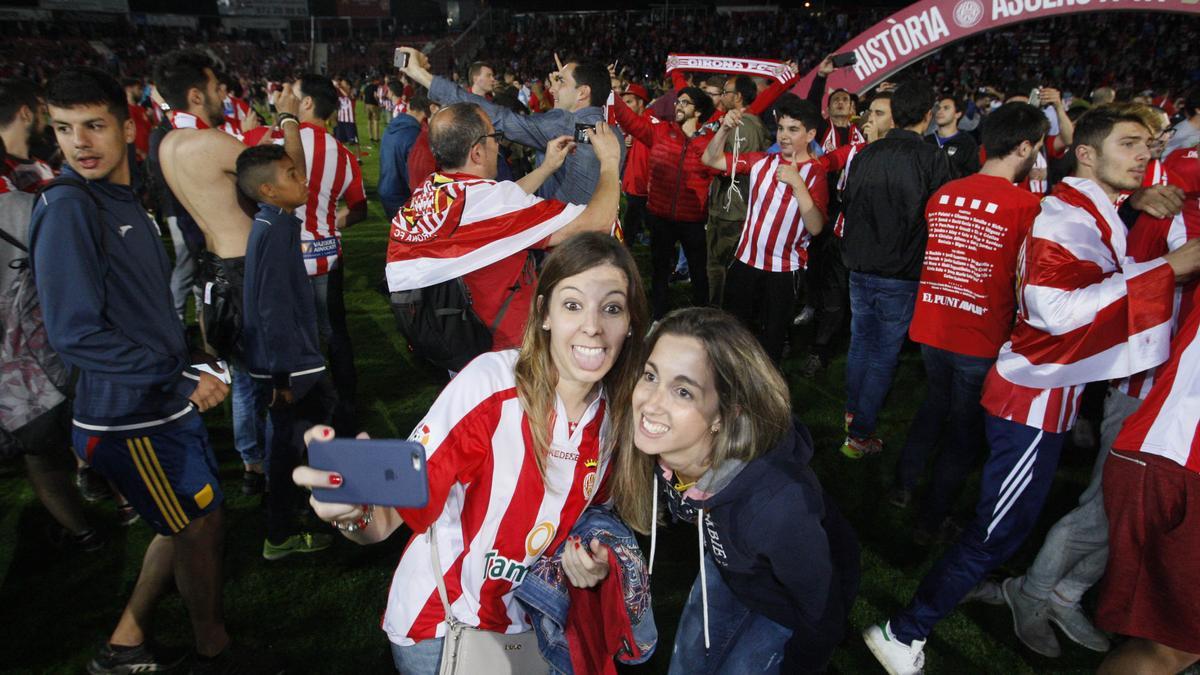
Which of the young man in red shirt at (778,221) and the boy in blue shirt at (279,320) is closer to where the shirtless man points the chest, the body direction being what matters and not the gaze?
the young man in red shirt

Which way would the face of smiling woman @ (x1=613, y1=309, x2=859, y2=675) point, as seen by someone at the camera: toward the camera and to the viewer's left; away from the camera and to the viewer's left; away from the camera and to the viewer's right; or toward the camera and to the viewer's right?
toward the camera and to the viewer's left

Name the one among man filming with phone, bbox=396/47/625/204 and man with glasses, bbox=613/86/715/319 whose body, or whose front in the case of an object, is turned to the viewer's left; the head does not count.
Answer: the man filming with phone

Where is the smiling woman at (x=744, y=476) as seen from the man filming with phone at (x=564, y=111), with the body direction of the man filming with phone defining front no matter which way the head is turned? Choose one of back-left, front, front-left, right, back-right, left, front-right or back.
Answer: left

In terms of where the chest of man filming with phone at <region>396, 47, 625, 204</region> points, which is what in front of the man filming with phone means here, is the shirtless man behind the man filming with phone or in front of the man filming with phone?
in front

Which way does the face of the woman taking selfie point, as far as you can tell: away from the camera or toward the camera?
toward the camera

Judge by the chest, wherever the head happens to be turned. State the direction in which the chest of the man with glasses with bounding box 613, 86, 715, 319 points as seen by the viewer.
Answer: toward the camera

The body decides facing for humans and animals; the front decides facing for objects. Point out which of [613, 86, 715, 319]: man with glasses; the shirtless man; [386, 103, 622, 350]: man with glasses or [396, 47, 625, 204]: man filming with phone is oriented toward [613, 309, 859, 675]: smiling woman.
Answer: [613, 86, 715, 319]: man with glasses

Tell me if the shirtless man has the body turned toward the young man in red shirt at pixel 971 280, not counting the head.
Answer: no

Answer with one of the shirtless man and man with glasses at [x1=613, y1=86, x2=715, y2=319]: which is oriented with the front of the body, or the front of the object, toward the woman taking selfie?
the man with glasses

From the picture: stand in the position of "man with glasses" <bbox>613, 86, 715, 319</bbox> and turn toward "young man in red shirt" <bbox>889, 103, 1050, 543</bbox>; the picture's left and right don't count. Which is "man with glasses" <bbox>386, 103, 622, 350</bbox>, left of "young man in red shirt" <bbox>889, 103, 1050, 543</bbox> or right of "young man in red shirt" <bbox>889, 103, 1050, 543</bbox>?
right

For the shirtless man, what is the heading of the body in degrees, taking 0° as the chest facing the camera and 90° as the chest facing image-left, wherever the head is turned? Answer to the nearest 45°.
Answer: approximately 225°

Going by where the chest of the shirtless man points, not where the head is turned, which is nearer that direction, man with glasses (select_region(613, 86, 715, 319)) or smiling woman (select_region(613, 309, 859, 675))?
the man with glasses

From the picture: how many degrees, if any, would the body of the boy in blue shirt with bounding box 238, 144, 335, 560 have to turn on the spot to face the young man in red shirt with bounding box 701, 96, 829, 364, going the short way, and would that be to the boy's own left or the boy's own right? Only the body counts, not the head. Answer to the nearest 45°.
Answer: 0° — they already face them

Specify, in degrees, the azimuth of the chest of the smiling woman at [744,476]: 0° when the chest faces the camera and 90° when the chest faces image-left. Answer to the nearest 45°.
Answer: approximately 45°

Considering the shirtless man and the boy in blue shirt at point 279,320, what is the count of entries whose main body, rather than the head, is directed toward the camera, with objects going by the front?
0

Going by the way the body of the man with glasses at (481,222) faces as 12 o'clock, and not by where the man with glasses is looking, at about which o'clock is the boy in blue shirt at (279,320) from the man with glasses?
The boy in blue shirt is roughly at 8 o'clock from the man with glasses.

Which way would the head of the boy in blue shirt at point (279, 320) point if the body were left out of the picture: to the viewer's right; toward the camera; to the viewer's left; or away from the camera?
to the viewer's right
